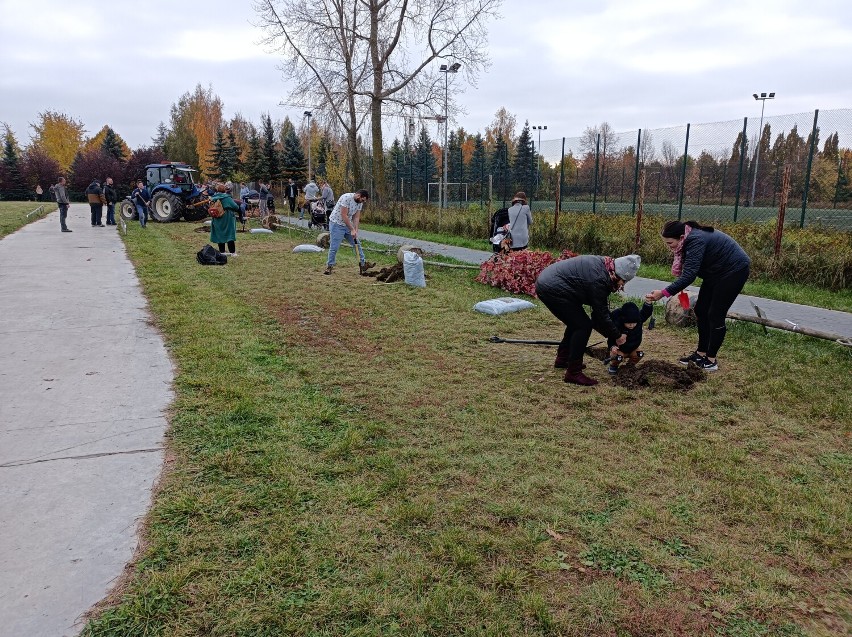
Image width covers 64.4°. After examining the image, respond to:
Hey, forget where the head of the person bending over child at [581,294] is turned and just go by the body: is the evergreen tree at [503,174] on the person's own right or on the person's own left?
on the person's own left

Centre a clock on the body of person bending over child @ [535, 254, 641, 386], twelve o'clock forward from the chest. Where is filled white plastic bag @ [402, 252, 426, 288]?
The filled white plastic bag is roughly at 8 o'clock from the person bending over child.

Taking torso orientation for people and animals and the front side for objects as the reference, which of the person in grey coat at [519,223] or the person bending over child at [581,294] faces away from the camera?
the person in grey coat

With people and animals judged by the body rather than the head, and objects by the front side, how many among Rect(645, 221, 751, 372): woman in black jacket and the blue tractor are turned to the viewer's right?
0

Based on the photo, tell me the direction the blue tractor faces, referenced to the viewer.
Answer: facing away from the viewer and to the left of the viewer

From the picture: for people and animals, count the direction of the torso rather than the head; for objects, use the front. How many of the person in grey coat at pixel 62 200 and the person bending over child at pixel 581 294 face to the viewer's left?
0

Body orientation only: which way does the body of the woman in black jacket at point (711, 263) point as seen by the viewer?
to the viewer's left

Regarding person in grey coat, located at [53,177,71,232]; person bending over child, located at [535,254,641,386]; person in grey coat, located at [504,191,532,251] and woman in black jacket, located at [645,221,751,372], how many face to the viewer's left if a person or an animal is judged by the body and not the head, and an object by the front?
1

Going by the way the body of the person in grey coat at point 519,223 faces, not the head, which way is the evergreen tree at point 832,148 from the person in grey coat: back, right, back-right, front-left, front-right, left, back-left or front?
front-right

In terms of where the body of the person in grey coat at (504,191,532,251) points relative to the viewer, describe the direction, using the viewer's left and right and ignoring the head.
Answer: facing away from the viewer

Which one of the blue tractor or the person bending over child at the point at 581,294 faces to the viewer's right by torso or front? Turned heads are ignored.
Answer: the person bending over child

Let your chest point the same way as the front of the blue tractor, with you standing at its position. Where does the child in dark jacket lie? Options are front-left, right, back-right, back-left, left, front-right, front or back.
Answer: back-left

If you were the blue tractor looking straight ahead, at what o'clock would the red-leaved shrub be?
The red-leaved shrub is roughly at 7 o'clock from the blue tractor.

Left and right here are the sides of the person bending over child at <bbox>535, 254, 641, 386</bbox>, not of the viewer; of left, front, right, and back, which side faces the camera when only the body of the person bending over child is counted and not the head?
right
